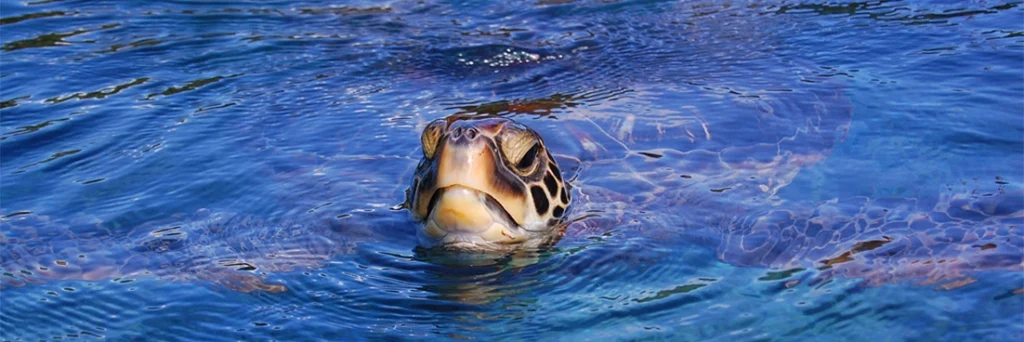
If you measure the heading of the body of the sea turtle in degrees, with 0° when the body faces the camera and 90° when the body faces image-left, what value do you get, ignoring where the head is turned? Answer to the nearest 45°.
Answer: approximately 45°
